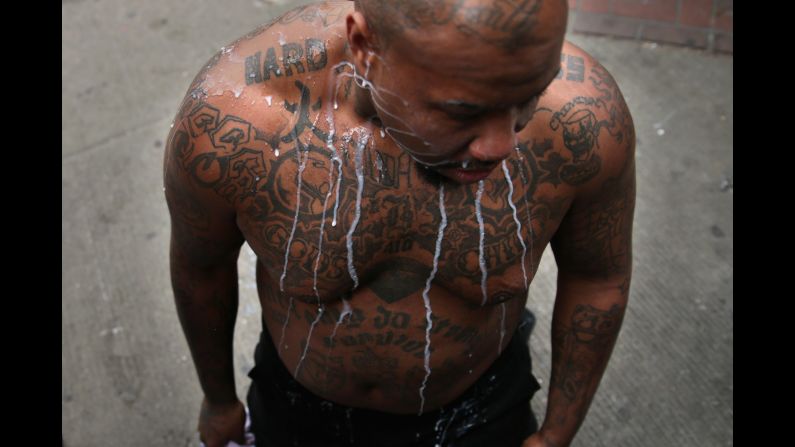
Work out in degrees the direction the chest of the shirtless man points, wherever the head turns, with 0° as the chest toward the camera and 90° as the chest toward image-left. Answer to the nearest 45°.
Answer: approximately 0°
